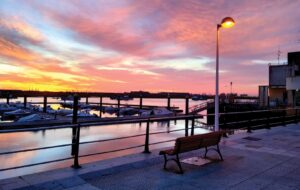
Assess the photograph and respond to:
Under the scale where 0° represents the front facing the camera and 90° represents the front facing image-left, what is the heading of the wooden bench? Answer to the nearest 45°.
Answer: approximately 135°
